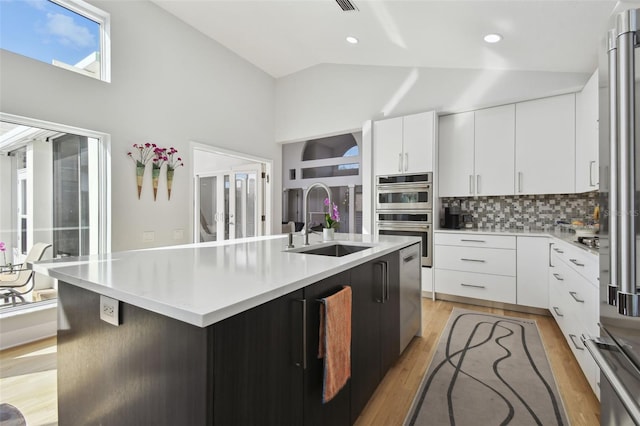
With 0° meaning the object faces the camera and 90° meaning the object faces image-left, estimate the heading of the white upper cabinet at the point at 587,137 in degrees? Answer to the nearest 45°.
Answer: approximately 90°

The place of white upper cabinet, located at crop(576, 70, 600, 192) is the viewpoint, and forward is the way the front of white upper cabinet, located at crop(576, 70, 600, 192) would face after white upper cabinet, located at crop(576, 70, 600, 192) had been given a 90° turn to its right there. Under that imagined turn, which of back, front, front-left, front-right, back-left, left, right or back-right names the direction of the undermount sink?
back-left

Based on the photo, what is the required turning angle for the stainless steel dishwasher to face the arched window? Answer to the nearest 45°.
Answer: approximately 135° to its left

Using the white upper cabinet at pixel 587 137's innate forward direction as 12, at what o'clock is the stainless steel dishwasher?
The stainless steel dishwasher is roughly at 10 o'clock from the white upper cabinet.

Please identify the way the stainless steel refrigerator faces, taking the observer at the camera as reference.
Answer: facing to the left of the viewer

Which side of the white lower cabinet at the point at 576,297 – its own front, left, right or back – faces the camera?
left

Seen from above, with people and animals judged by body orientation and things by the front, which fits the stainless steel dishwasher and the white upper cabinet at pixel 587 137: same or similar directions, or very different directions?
very different directions

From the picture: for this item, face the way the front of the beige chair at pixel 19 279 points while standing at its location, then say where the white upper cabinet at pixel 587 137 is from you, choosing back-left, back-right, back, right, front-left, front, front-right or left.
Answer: back-left
